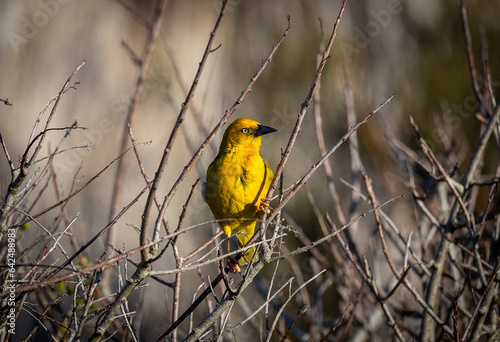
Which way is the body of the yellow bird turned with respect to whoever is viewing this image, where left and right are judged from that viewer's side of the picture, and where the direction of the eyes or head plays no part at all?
facing the viewer
